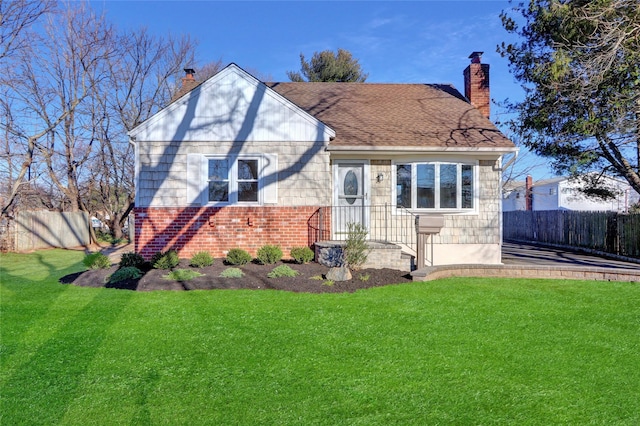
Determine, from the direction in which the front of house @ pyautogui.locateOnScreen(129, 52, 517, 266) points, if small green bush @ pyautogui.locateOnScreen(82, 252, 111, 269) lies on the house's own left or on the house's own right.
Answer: on the house's own right

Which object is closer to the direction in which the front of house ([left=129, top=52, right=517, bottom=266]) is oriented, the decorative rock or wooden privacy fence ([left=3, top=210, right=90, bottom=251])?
the decorative rock

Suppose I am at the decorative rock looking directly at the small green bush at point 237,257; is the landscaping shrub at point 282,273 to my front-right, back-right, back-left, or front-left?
front-left

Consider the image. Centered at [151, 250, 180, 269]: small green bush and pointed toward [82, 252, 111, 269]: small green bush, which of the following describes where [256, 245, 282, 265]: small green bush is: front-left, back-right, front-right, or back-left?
back-right

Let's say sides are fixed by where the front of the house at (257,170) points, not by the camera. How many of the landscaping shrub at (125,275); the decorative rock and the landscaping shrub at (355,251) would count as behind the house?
0

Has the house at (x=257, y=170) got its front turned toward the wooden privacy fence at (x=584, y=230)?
no

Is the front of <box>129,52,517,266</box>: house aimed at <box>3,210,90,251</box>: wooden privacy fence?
no

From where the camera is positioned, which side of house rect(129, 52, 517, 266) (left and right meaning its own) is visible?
front
